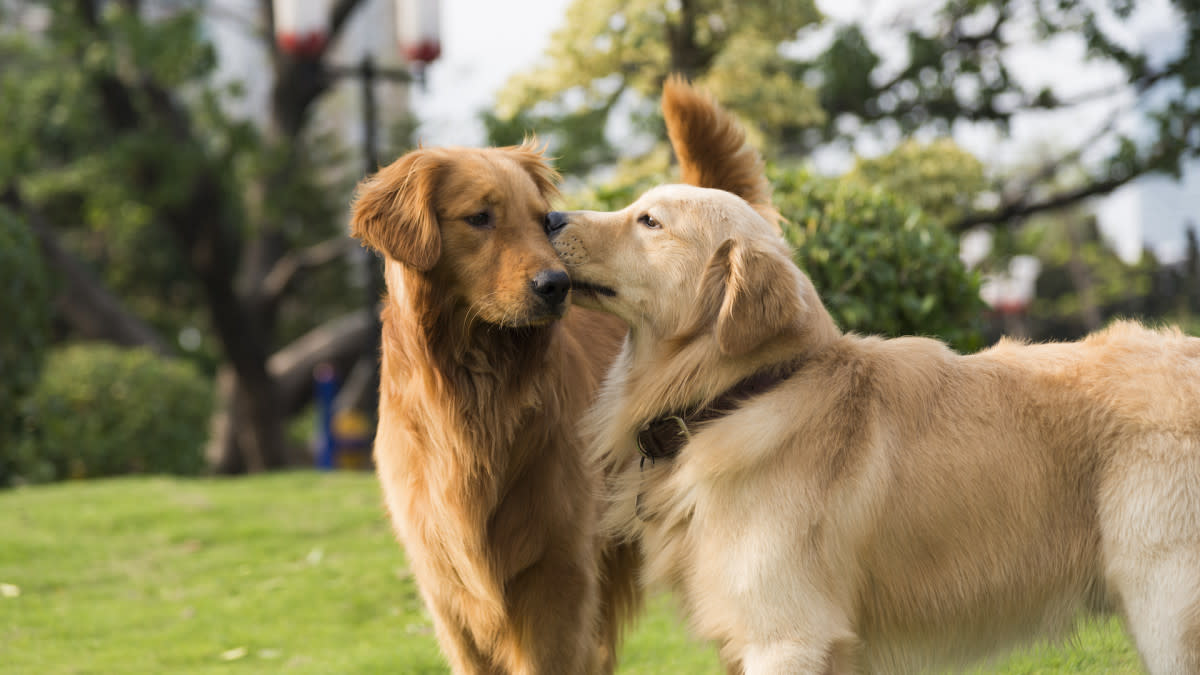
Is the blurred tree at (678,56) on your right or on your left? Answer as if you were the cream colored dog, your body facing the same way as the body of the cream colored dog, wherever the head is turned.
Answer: on your right

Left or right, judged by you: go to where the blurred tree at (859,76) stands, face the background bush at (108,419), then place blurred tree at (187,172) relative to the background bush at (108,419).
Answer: right

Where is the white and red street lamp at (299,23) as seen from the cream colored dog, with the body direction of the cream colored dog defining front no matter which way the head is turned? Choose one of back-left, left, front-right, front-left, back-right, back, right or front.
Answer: front-right

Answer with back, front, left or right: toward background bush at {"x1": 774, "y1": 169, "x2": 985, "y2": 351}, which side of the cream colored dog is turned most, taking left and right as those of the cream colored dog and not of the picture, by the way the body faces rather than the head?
right

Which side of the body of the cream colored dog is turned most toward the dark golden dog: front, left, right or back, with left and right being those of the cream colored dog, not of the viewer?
front

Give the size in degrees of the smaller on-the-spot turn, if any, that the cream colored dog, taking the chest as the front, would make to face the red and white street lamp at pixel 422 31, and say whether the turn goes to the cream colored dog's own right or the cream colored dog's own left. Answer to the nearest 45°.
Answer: approximately 45° to the cream colored dog's own right

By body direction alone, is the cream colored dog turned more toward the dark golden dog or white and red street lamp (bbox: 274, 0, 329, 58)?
the dark golden dog

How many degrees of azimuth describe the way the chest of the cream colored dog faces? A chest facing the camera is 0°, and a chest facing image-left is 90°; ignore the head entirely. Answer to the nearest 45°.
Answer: approximately 90°

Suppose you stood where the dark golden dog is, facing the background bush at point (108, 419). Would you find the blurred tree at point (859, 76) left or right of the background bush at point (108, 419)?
right

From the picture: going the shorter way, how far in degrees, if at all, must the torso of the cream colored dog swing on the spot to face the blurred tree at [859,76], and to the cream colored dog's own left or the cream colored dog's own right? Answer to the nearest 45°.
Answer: approximately 90° to the cream colored dog's own right

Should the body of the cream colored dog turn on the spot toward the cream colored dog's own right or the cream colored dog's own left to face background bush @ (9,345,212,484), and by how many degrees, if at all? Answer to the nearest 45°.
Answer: approximately 45° to the cream colored dog's own right
